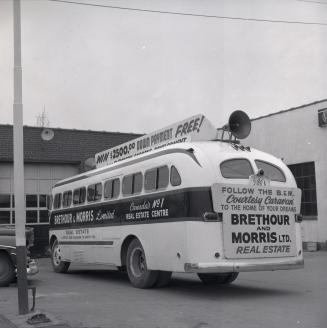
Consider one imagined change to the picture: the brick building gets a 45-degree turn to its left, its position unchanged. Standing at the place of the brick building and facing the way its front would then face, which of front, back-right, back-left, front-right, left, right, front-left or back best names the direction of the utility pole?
front-right

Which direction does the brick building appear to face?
toward the camera

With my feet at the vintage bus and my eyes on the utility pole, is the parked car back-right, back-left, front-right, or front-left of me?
front-right

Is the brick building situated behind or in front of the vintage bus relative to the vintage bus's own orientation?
in front

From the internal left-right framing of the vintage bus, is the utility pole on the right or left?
on its left

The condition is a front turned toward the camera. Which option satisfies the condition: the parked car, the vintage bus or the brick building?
the brick building

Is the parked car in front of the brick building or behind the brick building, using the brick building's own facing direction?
in front

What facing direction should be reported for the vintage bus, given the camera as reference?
facing away from the viewer and to the left of the viewer

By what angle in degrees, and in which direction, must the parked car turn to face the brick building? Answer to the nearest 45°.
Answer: approximately 90° to its left

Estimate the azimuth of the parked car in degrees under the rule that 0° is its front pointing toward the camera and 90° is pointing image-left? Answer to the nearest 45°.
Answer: approximately 270°

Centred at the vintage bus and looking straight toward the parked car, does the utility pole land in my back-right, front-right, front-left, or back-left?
front-left

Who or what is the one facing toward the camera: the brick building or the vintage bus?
the brick building
